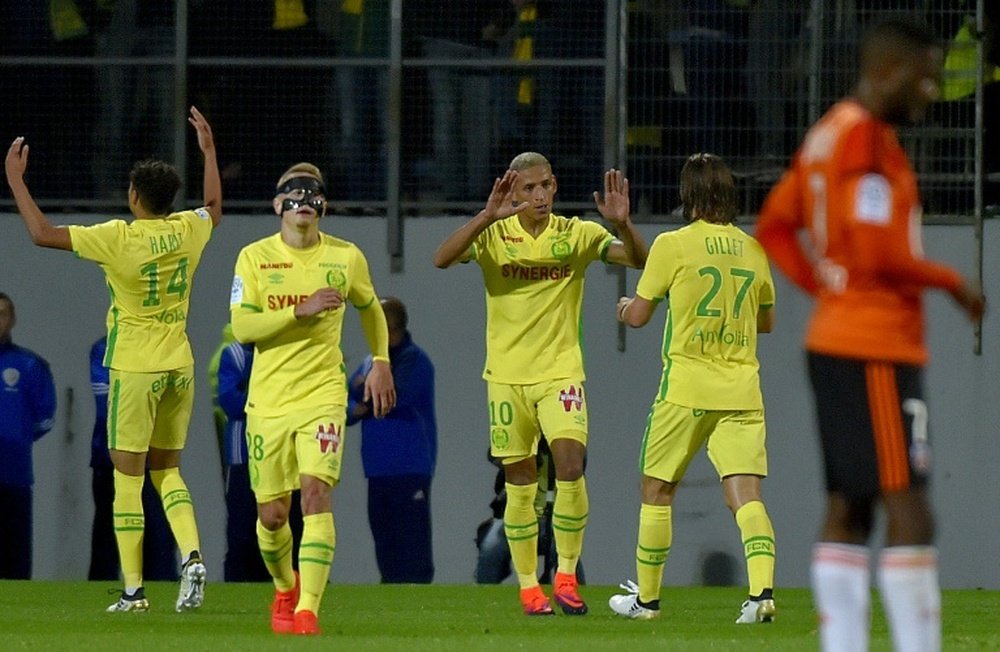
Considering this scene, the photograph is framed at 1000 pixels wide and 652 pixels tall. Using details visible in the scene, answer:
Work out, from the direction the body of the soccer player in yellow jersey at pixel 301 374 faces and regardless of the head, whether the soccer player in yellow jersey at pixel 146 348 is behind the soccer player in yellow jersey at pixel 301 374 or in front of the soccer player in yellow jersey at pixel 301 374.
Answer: behind

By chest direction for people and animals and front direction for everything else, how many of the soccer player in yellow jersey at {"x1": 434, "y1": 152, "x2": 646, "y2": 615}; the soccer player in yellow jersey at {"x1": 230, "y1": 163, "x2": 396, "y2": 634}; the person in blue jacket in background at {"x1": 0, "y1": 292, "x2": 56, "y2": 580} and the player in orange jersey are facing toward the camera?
3

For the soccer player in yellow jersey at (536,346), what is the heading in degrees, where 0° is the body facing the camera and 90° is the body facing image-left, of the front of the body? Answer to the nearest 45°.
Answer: approximately 0°

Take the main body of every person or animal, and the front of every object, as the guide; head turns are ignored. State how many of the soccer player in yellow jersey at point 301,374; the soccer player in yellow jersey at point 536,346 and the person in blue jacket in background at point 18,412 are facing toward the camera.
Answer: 3

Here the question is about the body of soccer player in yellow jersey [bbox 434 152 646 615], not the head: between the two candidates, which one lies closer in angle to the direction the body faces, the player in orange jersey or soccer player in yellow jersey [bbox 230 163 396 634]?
the player in orange jersey

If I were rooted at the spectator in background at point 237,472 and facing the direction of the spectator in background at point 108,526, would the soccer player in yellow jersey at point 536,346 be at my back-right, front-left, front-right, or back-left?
back-left

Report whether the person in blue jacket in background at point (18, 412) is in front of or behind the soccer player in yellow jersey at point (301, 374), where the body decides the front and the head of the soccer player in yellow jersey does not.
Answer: behind
